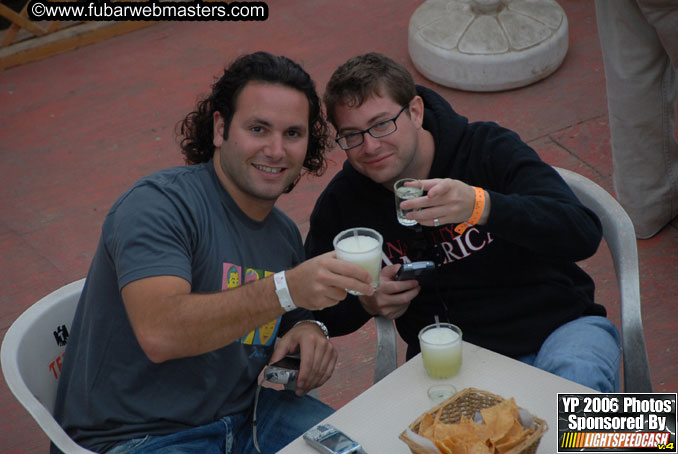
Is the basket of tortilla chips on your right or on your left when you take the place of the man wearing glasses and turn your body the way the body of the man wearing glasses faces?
on your left

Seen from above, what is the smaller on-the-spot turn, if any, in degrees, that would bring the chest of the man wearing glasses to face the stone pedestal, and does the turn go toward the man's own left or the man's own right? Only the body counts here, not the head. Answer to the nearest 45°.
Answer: approximately 135° to the man's own right

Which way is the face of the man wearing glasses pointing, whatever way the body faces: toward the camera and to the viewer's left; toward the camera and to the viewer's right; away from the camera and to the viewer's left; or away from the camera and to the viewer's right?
toward the camera and to the viewer's left

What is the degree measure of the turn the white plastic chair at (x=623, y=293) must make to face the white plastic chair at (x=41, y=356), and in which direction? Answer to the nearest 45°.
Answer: approximately 45° to its right

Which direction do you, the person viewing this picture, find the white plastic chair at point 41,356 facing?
facing the viewer and to the right of the viewer

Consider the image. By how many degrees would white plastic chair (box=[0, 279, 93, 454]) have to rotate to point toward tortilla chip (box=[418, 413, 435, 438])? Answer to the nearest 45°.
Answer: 0° — it already faces it

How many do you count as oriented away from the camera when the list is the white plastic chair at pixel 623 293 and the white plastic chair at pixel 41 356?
0

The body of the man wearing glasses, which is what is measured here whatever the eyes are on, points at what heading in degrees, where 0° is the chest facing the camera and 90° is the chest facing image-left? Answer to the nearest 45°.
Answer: approximately 45°

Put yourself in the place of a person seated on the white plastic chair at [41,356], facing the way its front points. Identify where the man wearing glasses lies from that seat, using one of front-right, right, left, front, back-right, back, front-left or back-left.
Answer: front-left

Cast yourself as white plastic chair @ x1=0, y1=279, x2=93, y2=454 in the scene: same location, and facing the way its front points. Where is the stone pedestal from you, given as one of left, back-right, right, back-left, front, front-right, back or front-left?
left

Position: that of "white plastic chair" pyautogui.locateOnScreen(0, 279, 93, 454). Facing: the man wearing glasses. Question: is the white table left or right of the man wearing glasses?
right

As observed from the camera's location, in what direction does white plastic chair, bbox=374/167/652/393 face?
facing the viewer and to the left of the viewer

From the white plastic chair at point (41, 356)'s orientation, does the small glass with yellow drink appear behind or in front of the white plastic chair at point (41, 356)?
in front

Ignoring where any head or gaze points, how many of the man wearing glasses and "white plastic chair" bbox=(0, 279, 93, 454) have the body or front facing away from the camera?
0

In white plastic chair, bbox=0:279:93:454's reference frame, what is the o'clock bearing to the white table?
The white table is roughly at 12 o'clock from the white plastic chair.

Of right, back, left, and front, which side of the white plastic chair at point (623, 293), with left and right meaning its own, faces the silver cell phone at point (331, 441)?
front

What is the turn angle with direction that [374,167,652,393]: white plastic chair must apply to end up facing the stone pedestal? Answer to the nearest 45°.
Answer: approximately 135° to its right

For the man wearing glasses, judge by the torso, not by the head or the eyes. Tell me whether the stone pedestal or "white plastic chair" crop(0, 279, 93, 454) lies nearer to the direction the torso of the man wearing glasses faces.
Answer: the white plastic chair
